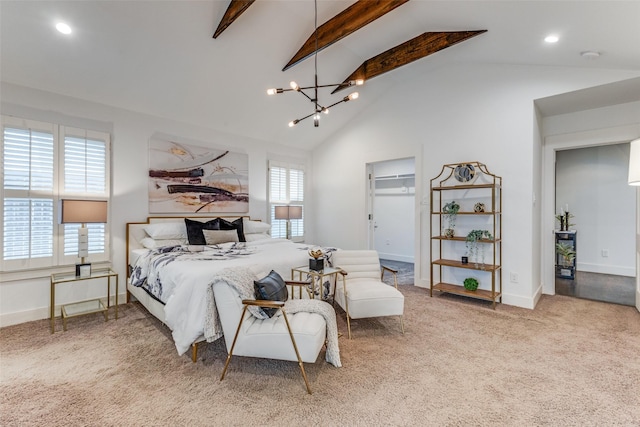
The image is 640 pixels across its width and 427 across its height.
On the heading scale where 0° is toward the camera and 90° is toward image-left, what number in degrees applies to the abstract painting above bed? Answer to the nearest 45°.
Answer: approximately 315°

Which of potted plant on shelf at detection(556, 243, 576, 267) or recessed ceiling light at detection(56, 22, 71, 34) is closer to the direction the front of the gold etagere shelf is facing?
the recessed ceiling light

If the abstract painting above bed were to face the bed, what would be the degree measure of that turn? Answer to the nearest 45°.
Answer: approximately 45° to its right

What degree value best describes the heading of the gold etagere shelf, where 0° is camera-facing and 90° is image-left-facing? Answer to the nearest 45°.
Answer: approximately 45°
